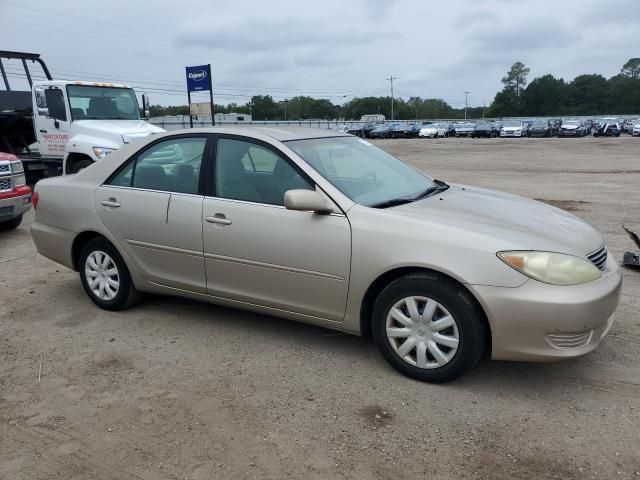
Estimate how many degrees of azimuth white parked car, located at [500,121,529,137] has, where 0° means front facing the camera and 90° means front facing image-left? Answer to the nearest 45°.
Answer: approximately 0°

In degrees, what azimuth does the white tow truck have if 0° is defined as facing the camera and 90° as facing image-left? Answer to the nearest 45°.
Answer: approximately 315°

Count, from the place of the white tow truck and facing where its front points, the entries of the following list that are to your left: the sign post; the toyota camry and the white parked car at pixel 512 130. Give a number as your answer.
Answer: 2

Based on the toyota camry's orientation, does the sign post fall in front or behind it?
behind

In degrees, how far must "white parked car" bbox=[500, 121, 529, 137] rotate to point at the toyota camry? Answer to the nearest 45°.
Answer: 0° — it already faces it

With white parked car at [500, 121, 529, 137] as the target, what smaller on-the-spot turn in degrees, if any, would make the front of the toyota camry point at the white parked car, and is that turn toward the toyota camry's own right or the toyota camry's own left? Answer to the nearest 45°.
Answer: approximately 135° to the toyota camry's own left

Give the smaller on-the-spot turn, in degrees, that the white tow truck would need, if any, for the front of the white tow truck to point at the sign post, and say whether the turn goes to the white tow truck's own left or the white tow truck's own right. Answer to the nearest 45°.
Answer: approximately 90° to the white tow truck's own left
